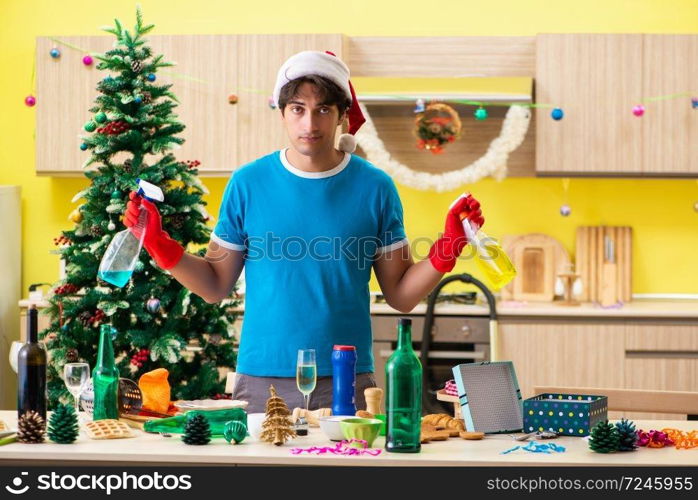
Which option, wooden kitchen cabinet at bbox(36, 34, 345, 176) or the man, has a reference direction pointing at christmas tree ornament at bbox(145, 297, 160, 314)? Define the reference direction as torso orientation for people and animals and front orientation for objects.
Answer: the wooden kitchen cabinet

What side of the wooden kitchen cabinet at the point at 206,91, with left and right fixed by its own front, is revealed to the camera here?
front

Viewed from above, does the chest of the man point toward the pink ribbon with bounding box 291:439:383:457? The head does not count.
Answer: yes

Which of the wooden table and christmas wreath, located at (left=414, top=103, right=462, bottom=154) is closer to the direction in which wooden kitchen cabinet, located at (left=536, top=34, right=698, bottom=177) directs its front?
the wooden table

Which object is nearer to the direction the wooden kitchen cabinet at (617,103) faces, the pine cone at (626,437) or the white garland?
the pine cone

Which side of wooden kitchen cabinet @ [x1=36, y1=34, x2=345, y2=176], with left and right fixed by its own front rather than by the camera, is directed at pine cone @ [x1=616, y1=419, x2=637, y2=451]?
front

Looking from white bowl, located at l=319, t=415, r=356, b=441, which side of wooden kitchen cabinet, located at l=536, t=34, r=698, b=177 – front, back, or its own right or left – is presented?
front

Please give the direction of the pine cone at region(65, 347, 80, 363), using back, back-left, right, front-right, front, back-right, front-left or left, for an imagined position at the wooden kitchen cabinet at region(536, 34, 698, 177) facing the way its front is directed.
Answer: front-right

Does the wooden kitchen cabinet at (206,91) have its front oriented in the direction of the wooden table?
yes

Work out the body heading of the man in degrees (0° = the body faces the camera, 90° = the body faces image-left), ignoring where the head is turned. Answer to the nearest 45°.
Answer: approximately 0°

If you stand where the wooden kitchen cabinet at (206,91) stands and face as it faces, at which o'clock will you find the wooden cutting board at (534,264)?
The wooden cutting board is roughly at 9 o'clock from the wooden kitchen cabinet.

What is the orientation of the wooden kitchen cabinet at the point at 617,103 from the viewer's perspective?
toward the camera

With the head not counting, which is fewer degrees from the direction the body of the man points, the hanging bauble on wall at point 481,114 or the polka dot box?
the polka dot box
